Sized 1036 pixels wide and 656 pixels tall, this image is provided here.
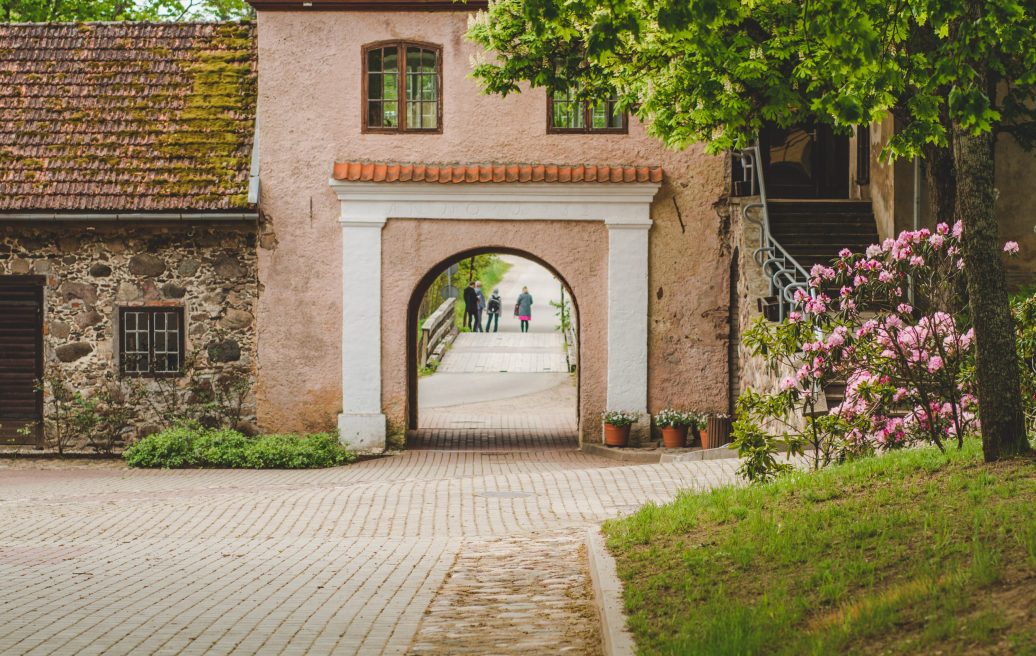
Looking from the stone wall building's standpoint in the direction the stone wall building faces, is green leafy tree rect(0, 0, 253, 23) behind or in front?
behind

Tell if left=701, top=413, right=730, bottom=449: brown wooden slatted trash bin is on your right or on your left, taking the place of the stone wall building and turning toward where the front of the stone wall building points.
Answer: on your left

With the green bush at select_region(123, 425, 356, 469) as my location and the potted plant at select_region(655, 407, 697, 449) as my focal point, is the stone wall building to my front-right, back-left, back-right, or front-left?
back-left

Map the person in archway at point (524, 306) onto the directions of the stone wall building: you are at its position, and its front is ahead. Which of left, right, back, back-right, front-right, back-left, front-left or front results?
back-left

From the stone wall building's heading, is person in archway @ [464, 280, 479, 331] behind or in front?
behind

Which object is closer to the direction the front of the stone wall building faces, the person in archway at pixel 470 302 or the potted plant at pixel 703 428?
the potted plant

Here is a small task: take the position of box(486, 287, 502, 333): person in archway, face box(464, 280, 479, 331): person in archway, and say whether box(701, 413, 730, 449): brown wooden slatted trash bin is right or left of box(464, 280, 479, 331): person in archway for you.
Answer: left

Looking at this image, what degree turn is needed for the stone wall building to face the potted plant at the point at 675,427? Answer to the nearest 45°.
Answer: approximately 90° to its left

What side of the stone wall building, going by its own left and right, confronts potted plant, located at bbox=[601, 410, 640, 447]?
left

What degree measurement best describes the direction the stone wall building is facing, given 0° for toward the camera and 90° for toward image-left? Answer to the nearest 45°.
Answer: approximately 0°

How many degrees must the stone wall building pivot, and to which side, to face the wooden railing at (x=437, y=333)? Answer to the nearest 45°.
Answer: approximately 135° to its left

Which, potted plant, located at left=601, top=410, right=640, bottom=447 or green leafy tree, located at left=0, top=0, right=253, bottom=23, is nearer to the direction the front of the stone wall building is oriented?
the potted plant
